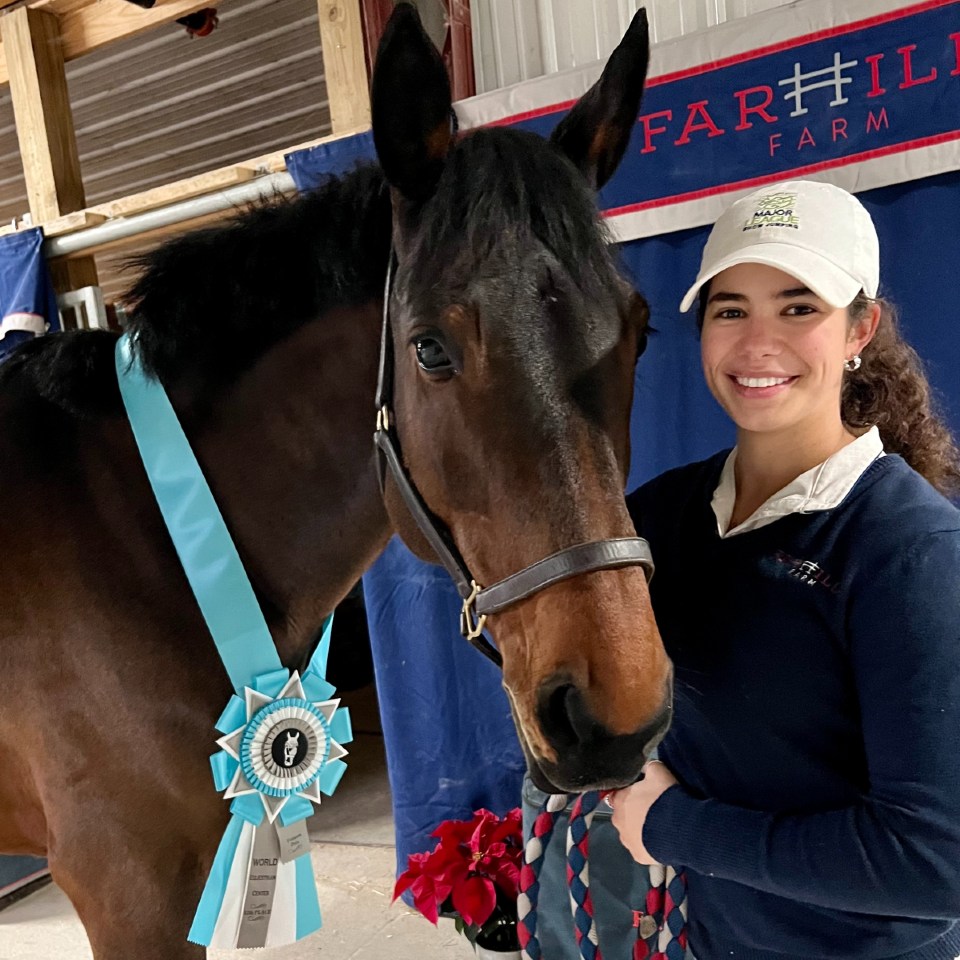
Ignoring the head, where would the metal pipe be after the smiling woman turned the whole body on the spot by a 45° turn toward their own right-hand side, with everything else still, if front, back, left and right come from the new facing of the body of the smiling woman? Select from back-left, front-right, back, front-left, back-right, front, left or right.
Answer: front-right

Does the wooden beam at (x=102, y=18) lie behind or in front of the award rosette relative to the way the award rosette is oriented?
behind

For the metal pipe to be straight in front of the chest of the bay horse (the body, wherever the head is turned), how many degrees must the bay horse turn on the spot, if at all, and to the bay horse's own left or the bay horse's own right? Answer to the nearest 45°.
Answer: approximately 135° to the bay horse's own left

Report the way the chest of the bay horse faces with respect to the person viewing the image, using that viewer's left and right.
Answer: facing the viewer and to the right of the viewer

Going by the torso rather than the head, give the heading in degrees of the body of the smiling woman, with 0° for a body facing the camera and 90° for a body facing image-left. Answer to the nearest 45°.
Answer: approximately 45°

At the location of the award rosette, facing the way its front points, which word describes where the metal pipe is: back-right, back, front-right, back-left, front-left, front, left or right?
back

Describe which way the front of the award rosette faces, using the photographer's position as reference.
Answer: facing the viewer

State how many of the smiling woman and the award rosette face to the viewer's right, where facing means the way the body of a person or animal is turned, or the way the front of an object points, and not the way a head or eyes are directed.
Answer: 0

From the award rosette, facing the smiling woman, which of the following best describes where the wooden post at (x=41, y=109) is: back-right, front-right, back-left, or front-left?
back-left

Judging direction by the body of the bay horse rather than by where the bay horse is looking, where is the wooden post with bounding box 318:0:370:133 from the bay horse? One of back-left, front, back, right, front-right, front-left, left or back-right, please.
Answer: back-left

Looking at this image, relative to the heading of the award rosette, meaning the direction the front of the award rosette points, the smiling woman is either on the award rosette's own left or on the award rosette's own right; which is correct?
on the award rosette's own left

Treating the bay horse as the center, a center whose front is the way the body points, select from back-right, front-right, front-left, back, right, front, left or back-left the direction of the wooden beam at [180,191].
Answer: back-left
